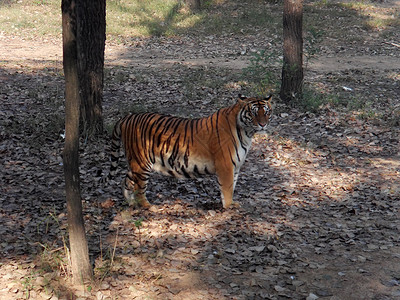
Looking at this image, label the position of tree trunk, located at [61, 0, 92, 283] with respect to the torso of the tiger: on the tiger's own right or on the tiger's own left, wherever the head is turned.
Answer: on the tiger's own right

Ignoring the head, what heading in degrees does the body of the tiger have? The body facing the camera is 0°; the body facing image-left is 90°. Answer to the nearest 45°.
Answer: approximately 270°

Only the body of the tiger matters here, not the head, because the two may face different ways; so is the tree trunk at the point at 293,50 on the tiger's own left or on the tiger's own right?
on the tiger's own left

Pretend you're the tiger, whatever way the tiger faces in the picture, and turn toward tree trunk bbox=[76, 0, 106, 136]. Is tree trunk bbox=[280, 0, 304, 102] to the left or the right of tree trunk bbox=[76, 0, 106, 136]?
right

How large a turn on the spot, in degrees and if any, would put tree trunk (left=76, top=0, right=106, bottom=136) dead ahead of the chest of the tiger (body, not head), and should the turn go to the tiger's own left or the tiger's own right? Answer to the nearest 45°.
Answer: approximately 135° to the tiger's own left
